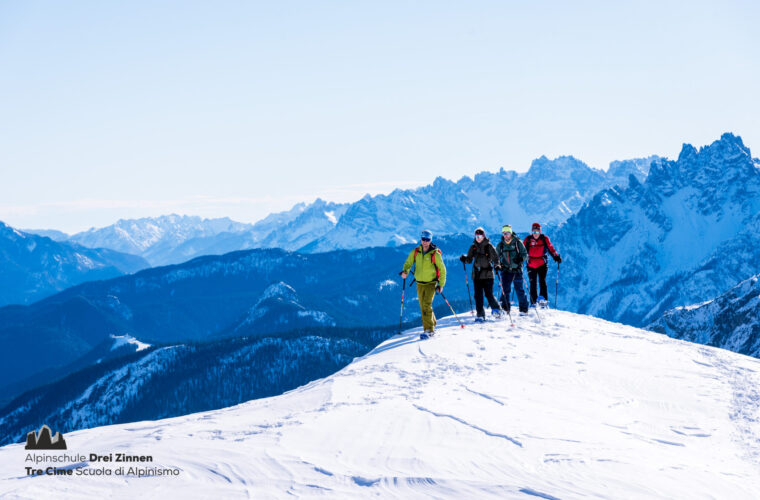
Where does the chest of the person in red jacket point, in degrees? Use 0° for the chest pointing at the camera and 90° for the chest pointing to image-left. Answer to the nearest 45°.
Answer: approximately 0°

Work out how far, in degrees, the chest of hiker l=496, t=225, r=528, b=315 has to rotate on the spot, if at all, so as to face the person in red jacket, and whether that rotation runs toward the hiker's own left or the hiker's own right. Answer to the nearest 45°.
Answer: approximately 135° to the hiker's own left

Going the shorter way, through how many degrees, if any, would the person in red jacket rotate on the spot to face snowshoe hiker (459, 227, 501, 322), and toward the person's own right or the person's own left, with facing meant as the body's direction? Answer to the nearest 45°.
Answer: approximately 45° to the person's own right

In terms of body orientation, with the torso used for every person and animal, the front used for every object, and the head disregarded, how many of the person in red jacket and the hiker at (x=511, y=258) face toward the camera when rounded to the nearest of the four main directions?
2

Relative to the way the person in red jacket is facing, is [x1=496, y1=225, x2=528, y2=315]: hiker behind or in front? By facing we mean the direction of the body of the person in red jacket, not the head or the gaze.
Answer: in front

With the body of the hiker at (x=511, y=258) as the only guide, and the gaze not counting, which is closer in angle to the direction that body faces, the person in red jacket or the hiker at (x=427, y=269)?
the hiker at (x=427, y=269)

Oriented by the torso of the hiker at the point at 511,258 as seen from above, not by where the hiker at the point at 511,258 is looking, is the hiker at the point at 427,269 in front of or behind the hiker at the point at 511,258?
in front

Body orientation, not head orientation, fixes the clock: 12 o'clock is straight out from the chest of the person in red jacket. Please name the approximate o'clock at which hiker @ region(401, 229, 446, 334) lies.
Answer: The hiker is roughly at 1 o'clock from the person in red jacket.

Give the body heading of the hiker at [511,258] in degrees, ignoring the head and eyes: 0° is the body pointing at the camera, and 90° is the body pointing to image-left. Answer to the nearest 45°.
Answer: approximately 0°
